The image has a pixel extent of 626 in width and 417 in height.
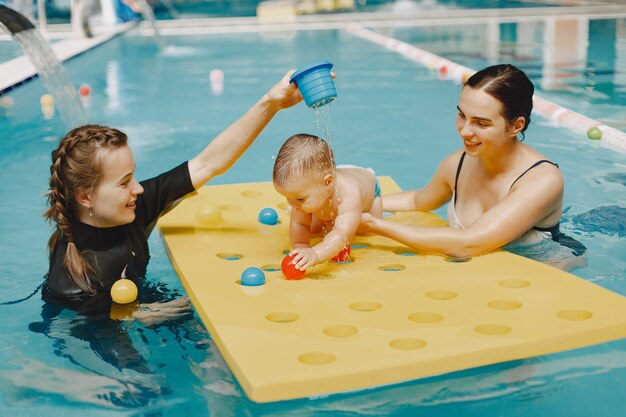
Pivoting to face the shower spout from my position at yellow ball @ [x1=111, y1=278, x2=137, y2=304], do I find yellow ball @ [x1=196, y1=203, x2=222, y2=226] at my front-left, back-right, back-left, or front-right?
front-right

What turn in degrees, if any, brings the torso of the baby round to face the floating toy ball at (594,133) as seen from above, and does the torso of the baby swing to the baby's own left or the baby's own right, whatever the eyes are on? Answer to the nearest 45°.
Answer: approximately 180°

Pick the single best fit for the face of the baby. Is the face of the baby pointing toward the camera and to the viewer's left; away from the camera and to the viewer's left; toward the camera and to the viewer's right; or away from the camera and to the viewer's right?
toward the camera and to the viewer's left

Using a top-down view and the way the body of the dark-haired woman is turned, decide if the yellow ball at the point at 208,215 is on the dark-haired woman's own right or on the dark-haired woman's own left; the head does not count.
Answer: on the dark-haired woman's own right

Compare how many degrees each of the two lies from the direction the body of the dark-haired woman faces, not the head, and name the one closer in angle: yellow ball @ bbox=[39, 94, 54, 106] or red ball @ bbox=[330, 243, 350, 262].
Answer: the red ball

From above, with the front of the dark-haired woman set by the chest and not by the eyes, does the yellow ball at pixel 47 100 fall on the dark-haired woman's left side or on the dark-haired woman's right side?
on the dark-haired woman's right side

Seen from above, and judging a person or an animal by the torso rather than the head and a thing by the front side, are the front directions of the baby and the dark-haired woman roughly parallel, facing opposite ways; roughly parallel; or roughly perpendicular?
roughly parallel

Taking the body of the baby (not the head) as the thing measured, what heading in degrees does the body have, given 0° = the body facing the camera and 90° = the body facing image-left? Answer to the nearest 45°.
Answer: approximately 45°

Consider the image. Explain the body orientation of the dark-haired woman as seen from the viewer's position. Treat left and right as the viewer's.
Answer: facing the viewer and to the left of the viewer

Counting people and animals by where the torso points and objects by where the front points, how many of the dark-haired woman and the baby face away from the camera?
0

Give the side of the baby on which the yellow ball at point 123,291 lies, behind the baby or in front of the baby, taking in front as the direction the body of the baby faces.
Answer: in front

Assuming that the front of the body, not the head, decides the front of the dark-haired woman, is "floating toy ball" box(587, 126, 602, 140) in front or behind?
behind

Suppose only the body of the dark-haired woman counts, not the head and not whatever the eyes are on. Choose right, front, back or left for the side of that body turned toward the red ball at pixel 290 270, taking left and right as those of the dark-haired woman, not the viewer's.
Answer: front

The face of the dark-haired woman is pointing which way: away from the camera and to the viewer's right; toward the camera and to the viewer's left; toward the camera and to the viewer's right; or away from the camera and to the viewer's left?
toward the camera and to the viewer's left
